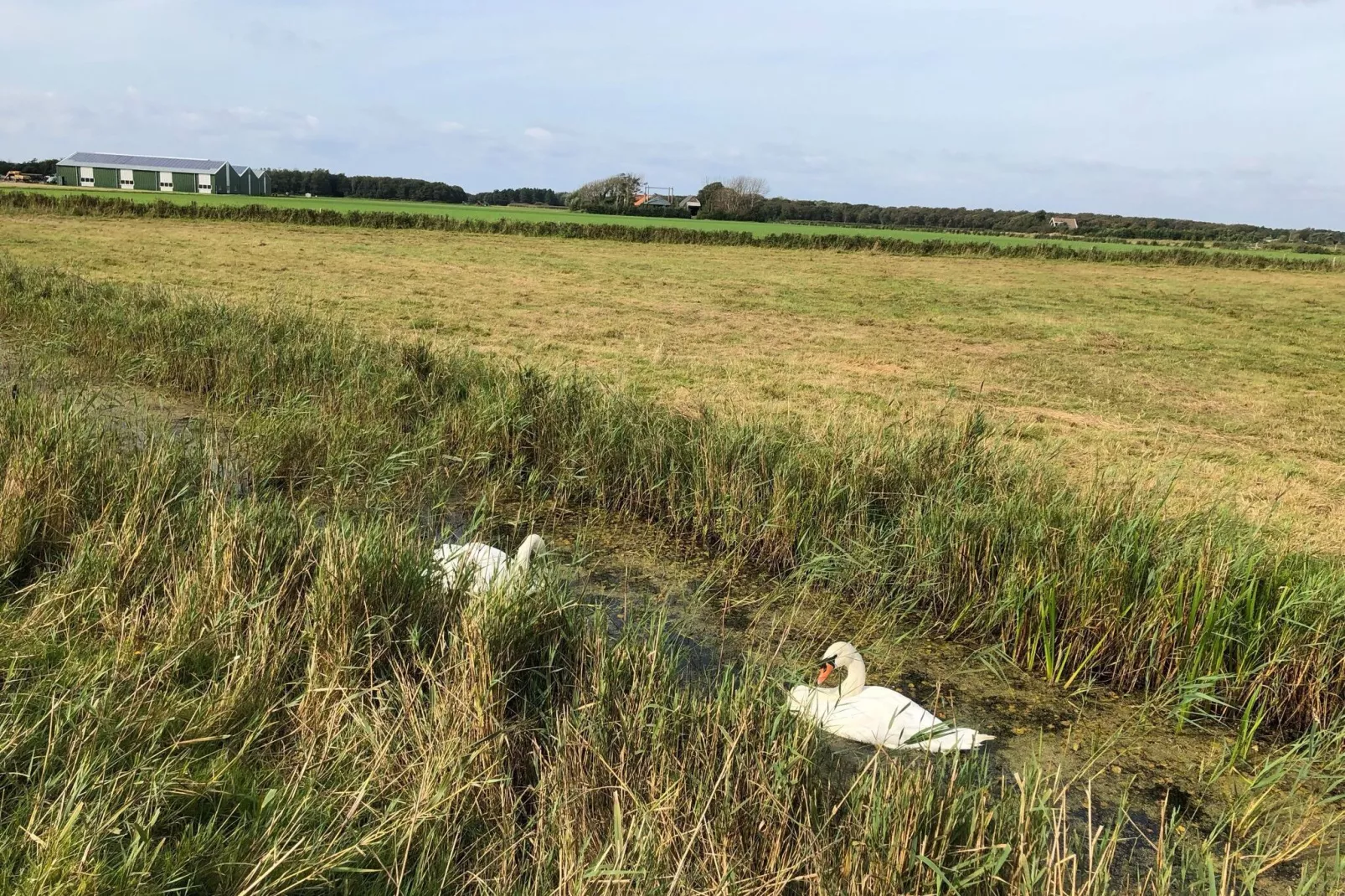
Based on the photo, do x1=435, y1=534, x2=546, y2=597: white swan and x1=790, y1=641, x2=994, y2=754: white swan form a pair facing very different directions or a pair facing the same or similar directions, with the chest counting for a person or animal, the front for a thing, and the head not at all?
very different directions

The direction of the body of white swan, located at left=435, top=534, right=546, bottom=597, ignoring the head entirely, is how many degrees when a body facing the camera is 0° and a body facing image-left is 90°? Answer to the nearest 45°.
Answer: approximately 270°

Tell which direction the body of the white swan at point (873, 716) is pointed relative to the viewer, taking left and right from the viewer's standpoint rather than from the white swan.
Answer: facing to the left of the viewer

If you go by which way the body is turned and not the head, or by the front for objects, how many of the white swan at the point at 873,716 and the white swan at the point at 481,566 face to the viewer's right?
1

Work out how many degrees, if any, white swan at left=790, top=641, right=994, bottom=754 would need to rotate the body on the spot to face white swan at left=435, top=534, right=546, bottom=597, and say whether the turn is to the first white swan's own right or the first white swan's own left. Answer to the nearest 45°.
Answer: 0° — it already faces it

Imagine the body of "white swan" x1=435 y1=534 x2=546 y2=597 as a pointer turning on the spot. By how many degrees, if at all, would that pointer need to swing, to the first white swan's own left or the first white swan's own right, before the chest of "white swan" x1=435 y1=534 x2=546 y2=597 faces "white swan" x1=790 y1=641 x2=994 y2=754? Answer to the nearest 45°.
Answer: approximately 45° to the first white swan's own right

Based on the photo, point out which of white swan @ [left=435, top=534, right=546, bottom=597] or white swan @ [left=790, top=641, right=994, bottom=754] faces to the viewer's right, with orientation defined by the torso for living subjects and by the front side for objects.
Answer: white swan @ [left=435, top=534, right=546, bottom=597]
